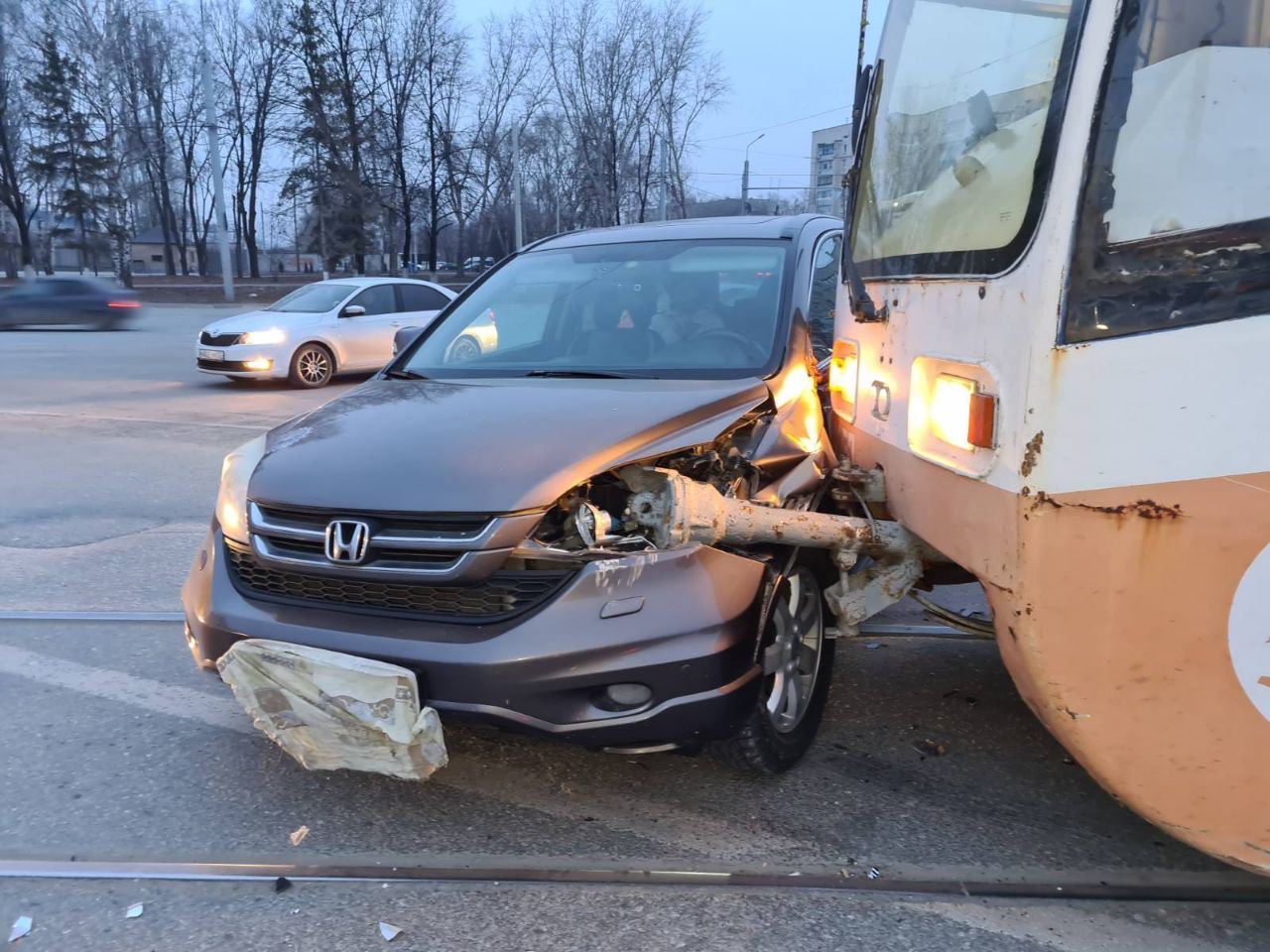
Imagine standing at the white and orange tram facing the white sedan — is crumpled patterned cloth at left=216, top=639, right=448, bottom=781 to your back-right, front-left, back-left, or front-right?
front-left

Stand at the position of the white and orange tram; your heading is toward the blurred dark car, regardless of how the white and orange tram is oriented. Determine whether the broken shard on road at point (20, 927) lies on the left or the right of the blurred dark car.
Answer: left

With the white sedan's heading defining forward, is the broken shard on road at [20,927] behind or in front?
in front

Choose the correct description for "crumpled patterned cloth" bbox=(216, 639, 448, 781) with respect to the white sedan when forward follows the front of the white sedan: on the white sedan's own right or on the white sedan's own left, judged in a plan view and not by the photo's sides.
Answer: on the white sedan's own left

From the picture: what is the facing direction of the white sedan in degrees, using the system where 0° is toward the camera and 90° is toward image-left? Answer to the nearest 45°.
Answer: approximately 45°

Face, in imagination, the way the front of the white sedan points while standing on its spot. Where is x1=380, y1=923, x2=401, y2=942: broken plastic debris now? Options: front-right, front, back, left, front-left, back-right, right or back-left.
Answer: front-left

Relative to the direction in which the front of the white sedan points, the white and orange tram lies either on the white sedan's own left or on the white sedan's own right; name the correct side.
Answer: on the white sedan's own left

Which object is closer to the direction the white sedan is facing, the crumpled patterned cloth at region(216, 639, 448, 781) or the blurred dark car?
the crumpled patterned cloth
